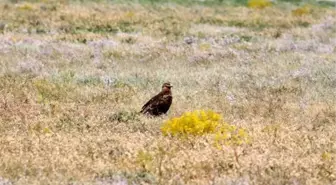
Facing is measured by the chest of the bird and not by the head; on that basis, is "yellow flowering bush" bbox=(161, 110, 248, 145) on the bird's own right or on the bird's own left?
on the bird's own right

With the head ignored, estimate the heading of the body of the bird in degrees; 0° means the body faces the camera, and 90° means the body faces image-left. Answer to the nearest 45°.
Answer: approximately 270°

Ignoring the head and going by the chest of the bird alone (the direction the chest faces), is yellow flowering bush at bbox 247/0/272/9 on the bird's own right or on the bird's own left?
on the bird's own left
